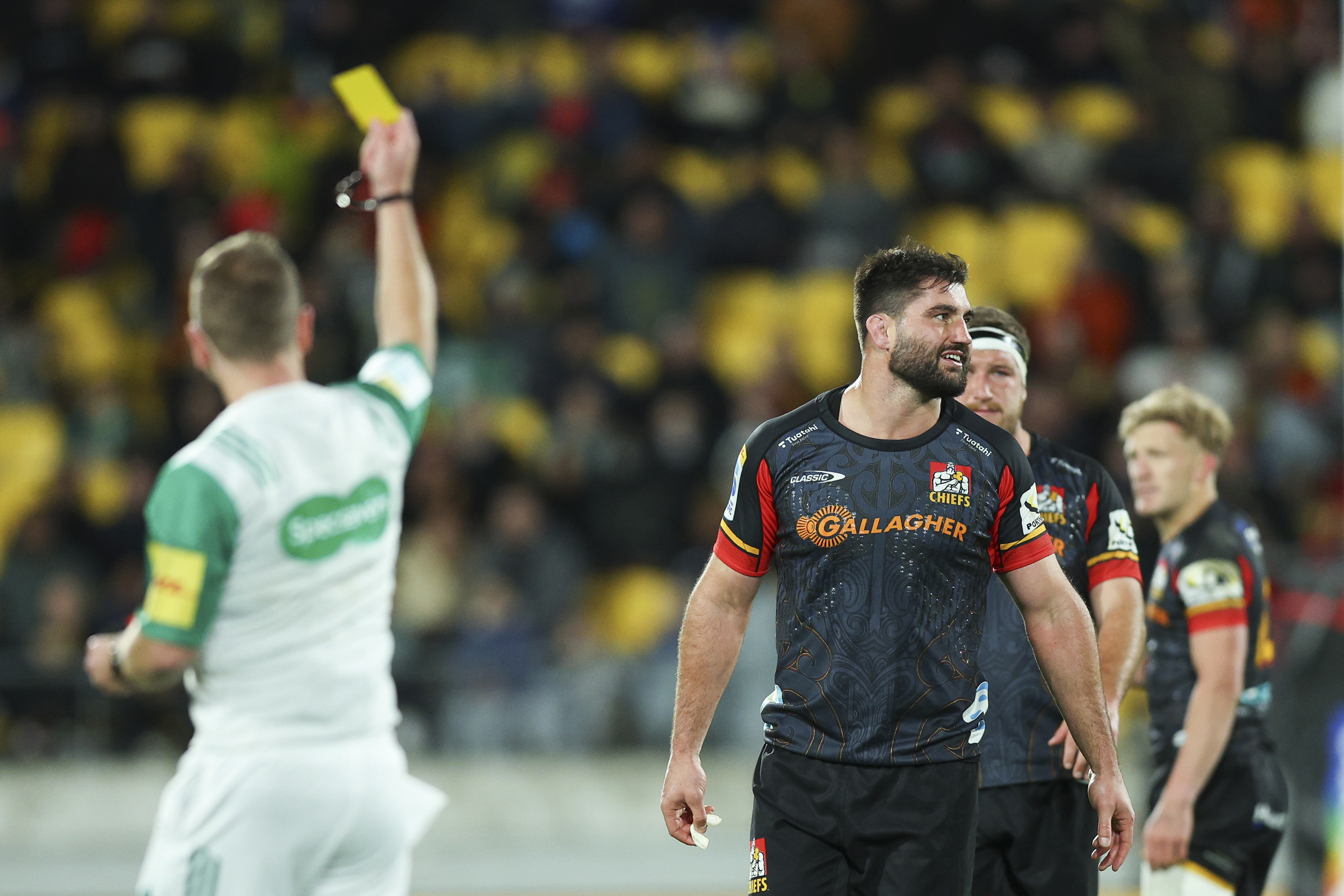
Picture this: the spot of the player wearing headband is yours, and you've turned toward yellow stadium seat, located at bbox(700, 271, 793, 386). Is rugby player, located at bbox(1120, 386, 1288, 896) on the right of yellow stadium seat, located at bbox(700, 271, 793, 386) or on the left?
right

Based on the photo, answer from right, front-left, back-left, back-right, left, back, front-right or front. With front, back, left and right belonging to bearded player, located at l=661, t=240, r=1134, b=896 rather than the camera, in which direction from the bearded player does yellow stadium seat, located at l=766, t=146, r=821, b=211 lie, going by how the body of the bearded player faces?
back

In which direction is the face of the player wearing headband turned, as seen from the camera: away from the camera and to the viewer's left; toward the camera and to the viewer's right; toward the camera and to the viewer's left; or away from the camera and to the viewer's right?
toward the camera and to the viewer's left

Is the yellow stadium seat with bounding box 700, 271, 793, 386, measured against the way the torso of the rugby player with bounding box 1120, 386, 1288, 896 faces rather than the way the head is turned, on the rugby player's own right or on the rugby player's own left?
on the rugby player's own right

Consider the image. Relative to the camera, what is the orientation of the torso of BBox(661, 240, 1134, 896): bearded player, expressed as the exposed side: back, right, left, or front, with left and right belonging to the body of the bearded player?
front

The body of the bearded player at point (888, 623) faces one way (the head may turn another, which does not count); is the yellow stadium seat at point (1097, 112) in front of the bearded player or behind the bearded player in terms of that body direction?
behind

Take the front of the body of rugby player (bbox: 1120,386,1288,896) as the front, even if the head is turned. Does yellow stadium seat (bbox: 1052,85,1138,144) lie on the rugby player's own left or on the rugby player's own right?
on the rugby player's own right

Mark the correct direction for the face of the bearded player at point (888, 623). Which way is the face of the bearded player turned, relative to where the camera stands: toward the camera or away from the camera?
toward the camera

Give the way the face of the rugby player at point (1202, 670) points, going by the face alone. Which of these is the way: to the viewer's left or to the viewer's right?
to the viewer's left
